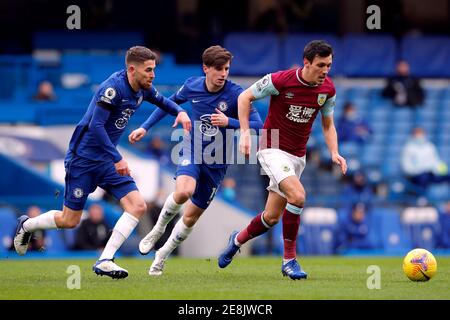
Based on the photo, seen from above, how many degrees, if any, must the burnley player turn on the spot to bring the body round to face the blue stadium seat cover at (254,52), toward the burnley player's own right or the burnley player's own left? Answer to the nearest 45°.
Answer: approximately 135° to the burnley player's own left

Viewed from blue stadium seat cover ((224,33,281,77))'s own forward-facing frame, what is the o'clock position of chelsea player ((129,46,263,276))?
The chelsea player is roughly at 12 o'clock from the blue stadium seat cover.

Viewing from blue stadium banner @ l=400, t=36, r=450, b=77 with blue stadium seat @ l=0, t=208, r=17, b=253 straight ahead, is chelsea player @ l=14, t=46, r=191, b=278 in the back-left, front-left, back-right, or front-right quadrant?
front-left

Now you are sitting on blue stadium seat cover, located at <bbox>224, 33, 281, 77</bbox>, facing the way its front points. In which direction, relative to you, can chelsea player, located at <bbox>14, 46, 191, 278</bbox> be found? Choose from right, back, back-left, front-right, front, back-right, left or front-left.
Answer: front

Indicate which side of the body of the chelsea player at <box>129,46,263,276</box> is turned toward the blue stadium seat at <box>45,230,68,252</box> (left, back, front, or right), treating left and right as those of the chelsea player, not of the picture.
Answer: back

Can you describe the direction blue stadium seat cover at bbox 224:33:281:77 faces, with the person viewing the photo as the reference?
facing the viewer

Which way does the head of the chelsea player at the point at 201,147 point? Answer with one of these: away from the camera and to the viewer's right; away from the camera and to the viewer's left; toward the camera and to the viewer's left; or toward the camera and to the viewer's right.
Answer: toward the camera and to the viewer's right

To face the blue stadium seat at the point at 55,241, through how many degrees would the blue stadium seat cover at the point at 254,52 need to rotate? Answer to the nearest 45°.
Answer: approximately 45° to its right
